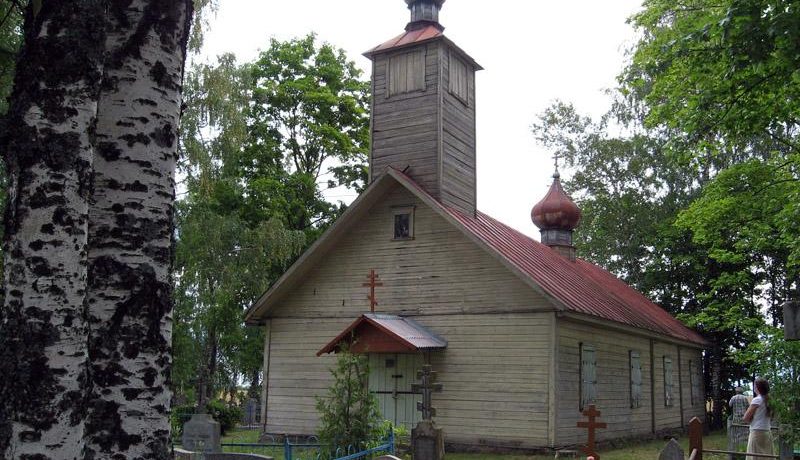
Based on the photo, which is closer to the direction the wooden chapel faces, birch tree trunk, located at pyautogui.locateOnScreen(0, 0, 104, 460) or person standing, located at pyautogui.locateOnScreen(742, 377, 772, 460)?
the birch tree trunk

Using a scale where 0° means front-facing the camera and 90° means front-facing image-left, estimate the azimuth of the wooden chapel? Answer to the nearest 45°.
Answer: approximately 45°

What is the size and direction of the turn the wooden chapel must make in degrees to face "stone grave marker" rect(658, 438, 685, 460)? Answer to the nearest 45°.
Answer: approximately 45° to its left

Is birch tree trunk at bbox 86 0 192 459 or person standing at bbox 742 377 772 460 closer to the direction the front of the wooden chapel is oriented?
the birch tree trunk

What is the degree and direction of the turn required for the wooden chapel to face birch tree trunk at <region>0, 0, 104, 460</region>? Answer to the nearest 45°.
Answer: approximately 45° to its left
